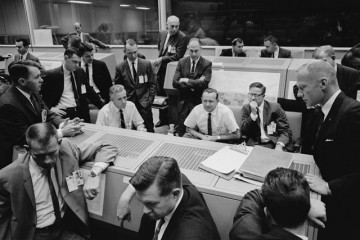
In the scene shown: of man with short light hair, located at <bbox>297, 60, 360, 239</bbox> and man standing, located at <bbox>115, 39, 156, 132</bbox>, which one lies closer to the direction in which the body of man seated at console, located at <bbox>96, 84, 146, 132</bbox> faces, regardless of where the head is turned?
the man with short light hair

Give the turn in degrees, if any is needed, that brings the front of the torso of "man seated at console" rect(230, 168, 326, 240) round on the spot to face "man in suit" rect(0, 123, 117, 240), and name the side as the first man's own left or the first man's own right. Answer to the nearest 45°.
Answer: approximately 45° to the first man's own left

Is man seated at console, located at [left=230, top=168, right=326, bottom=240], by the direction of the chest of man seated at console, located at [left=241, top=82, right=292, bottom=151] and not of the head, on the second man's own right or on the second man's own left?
on the second man's own left

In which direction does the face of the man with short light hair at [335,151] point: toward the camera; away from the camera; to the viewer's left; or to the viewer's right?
to the viewer's left

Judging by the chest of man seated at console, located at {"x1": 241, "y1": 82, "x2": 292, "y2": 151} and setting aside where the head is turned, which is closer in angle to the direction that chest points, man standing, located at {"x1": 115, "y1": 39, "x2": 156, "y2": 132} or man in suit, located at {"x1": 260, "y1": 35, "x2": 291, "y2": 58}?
the man standing

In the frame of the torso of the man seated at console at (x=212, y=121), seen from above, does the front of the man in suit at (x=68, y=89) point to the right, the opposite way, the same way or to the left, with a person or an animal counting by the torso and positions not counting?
to the left

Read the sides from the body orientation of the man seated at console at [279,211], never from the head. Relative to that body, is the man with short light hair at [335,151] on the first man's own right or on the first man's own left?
on the first man's own right

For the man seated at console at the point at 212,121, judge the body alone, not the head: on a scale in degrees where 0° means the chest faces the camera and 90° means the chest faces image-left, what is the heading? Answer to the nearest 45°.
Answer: approximately 0°

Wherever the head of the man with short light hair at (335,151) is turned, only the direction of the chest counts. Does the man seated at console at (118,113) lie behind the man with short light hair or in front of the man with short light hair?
in front

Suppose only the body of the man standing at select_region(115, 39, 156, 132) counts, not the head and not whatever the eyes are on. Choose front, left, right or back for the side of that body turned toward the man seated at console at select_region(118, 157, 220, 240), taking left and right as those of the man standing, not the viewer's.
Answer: front

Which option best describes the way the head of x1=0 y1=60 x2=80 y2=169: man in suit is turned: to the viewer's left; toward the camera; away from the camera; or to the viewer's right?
to the viewer's right

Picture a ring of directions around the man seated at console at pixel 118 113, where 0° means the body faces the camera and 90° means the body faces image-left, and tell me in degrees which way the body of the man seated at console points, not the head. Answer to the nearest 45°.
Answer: approximately 315°

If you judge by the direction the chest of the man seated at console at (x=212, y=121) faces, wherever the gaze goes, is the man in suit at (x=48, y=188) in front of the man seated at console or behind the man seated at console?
in front

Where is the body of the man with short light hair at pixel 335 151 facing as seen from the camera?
to the viewer's left
